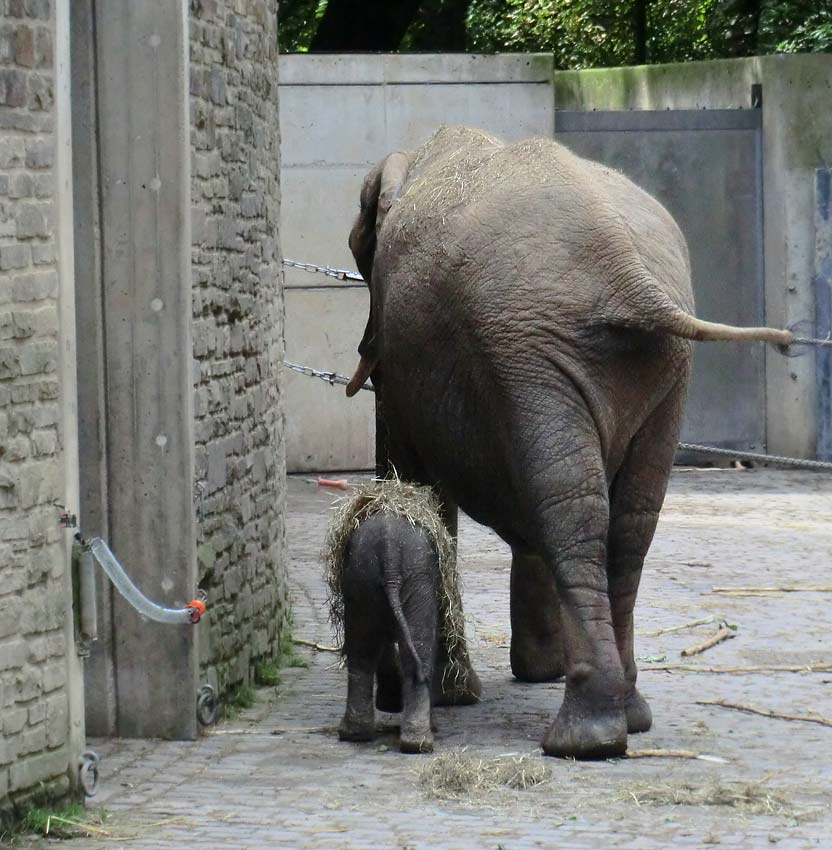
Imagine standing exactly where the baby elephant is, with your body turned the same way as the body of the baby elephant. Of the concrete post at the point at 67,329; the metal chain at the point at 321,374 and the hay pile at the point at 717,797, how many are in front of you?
1

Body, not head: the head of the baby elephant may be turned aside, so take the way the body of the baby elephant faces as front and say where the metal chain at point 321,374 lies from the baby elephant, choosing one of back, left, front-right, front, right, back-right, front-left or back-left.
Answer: front

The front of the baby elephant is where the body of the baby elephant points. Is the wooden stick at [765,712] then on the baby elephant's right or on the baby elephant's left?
on the baby elephant's right

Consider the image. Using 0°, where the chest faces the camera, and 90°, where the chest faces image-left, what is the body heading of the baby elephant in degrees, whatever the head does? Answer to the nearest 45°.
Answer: approximately 180°

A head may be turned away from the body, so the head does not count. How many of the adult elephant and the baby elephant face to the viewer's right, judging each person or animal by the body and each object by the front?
0

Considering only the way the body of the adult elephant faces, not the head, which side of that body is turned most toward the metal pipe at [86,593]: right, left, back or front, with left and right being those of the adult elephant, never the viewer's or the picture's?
left

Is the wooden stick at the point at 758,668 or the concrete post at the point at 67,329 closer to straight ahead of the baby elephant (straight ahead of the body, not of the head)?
the wooden stick

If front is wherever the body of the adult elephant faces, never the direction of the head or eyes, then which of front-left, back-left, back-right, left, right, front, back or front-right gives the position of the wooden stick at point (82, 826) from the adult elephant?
left

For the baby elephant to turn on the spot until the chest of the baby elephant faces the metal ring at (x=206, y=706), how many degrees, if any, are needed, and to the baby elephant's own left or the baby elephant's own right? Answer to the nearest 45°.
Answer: approximately 45° to the baby elephant's own left

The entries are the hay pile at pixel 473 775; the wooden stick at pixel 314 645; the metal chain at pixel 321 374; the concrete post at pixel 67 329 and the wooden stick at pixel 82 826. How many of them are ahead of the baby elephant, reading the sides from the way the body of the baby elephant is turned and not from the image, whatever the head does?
2

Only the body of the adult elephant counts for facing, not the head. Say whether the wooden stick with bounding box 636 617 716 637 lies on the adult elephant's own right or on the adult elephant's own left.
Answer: on the adult elephant's own right

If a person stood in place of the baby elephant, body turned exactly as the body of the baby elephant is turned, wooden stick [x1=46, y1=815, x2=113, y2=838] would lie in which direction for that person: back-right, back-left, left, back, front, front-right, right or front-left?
back-left

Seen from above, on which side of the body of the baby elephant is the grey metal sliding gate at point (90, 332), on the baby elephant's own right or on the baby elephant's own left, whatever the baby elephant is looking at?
on the baby elephant's own left

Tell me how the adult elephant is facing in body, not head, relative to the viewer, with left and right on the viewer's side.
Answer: facing away from the viewer and to the left of the viewer
